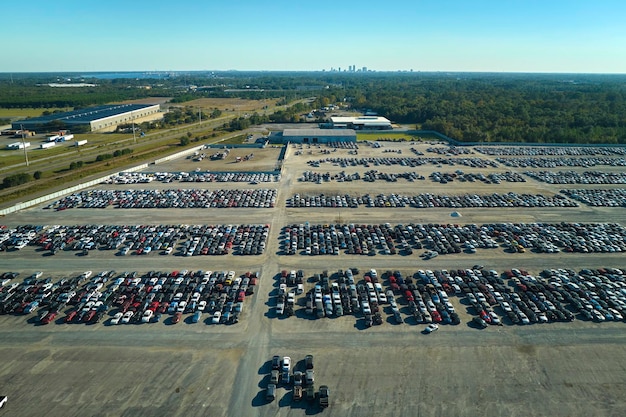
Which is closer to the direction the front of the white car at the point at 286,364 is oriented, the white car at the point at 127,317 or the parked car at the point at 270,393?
the parked car

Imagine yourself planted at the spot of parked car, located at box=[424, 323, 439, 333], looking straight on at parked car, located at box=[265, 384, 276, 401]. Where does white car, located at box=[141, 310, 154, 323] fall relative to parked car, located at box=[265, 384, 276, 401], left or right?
right

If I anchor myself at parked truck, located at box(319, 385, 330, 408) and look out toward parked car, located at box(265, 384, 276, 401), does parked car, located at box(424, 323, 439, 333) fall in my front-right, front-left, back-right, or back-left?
back-right

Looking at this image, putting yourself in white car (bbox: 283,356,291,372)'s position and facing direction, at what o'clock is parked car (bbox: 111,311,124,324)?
The parked car is roughly at 10 o'clock from the white car.

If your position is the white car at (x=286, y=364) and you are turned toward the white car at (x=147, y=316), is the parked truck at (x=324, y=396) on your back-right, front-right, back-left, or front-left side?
back-left

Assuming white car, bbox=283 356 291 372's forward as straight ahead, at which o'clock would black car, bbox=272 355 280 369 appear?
The black car is roughly at 9 o'clock from the white car.
